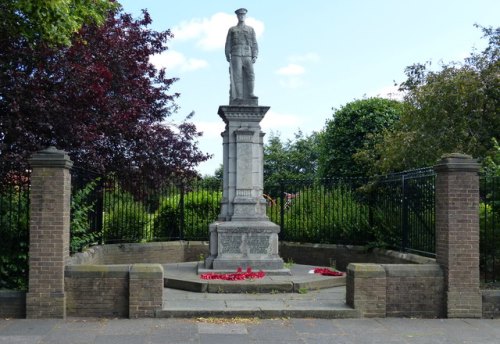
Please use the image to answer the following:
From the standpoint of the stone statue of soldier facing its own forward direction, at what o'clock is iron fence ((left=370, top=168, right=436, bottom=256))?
The iron fence is roughly at 10 o'clock from the stone statue of soldier.

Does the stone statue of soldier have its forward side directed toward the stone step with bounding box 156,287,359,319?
yes

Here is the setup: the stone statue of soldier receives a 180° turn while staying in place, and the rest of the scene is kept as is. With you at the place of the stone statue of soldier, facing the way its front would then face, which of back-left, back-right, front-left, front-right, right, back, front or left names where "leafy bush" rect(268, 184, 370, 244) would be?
front-right

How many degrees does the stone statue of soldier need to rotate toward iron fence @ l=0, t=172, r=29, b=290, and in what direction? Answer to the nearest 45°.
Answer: approximately 45° to its right

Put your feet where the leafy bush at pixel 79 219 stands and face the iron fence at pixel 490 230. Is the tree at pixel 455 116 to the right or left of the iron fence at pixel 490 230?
left

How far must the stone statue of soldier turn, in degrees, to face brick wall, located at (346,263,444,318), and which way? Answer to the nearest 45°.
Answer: approximately 45° to its left

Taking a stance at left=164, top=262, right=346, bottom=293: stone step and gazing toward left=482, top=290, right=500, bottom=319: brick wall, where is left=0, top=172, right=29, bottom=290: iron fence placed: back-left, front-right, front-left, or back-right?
back-right

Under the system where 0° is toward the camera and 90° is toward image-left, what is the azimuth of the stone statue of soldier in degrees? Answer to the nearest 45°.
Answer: approximately 0°
